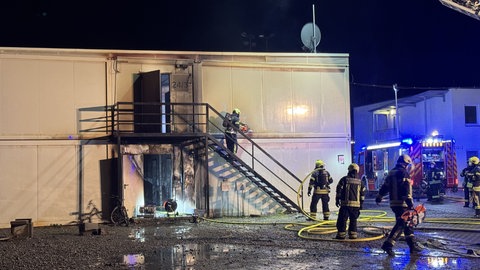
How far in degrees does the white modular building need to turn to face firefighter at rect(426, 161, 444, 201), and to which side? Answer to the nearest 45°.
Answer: approximately 90° to its left

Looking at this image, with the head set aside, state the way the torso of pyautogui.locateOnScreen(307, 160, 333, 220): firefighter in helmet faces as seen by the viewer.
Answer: away from the camera

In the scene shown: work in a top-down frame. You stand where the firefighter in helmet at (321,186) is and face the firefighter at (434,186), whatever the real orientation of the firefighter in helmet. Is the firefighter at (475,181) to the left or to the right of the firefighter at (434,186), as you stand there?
right

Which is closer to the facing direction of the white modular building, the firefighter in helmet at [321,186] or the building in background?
the firefighter in helmet

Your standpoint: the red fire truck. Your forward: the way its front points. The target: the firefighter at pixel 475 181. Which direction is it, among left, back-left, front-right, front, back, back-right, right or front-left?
back-left

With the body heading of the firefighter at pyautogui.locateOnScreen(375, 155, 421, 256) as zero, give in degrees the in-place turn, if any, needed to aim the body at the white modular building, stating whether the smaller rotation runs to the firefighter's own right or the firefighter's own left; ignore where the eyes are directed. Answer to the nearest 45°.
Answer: approximately 135° to the firefighter's own left
